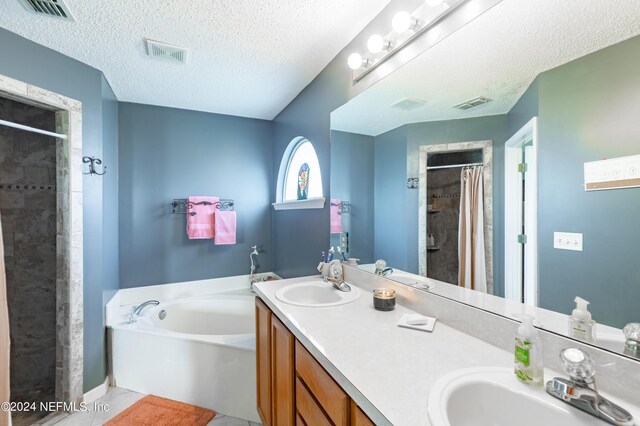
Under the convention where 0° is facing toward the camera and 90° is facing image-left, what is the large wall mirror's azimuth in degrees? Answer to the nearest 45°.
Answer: approximately 45°

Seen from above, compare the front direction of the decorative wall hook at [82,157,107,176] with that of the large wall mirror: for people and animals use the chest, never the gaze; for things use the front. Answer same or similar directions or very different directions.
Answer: very different directions

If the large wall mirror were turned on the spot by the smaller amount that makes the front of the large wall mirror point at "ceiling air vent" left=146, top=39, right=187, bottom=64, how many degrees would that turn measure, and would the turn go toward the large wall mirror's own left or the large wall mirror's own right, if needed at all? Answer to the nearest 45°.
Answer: approximately 45° to the large wall mirror's own right

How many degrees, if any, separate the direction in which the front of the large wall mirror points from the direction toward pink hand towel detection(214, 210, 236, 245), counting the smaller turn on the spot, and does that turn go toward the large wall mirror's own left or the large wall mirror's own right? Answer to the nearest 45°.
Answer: approximately 45° to the large wall mirror's own right

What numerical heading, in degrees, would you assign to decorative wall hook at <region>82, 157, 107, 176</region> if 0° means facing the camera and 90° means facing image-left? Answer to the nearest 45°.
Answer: approximately 315°

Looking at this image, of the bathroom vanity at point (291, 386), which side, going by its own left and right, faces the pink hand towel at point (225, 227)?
right
